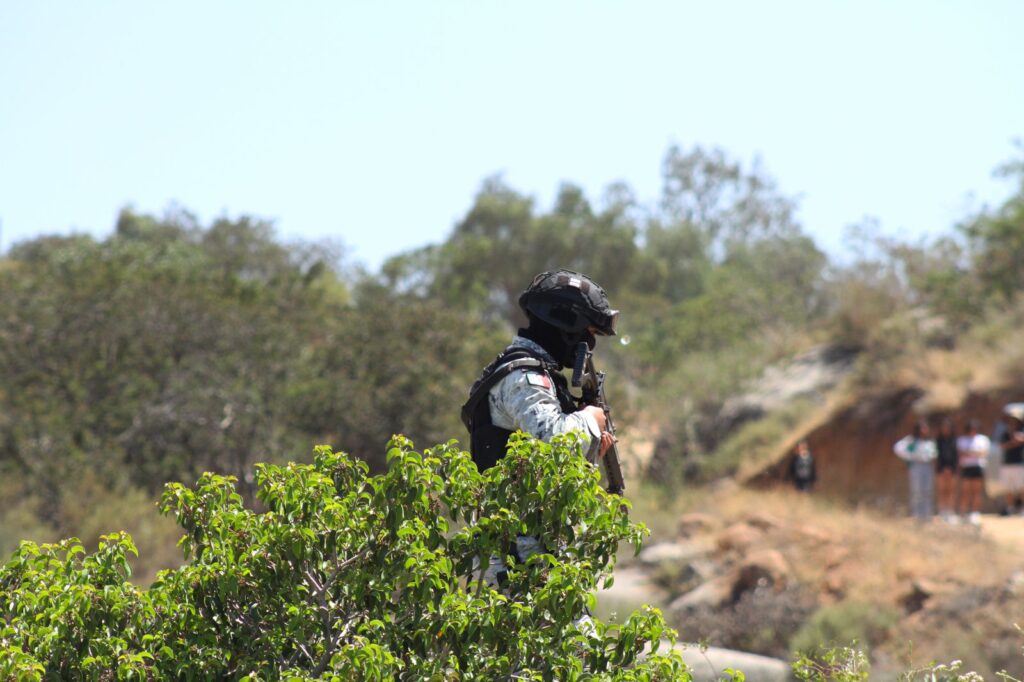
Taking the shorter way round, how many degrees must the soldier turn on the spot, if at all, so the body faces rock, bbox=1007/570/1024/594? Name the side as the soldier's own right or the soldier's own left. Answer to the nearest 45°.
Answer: approximately 45° to the soldier's own left

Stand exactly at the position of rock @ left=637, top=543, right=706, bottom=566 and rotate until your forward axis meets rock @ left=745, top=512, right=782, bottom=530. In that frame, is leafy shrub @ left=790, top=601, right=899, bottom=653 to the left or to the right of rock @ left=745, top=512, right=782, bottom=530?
right

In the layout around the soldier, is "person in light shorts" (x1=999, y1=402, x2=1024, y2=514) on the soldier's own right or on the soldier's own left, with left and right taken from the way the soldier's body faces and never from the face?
on the soldier's own left

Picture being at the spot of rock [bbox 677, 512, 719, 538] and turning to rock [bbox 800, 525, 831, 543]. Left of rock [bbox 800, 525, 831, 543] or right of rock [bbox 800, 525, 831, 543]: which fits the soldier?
right

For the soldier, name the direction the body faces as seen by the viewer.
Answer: to the viewer's right

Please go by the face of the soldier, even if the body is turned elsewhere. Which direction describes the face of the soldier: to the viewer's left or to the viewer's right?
to the viewer's right

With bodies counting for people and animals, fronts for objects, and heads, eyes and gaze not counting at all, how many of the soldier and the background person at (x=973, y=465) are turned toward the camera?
1

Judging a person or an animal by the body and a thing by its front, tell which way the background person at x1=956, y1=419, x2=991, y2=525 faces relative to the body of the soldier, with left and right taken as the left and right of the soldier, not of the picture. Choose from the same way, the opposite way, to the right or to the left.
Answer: to the right
